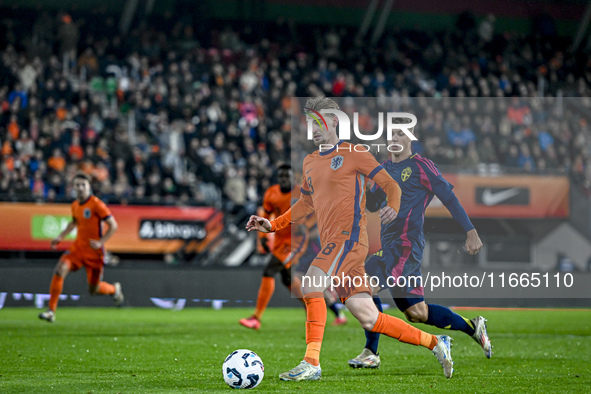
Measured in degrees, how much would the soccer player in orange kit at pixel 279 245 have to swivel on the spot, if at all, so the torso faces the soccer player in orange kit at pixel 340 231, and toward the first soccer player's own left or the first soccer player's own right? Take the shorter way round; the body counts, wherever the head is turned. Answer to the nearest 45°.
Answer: approximately 45° to the first soccer player's own left

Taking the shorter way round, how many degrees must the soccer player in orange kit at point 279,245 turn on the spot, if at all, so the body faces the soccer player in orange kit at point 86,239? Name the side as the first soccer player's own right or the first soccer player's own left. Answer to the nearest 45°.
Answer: approximately 45° to the first soccer player's own right

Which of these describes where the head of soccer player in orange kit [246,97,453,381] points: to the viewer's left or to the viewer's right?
to the viewer's left

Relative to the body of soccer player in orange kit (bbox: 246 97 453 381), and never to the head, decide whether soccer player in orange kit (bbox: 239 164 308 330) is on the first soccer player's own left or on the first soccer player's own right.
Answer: on the first soccer player's own right

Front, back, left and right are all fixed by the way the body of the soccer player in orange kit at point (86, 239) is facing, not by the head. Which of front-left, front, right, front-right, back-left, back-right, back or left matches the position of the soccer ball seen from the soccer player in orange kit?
front-left
